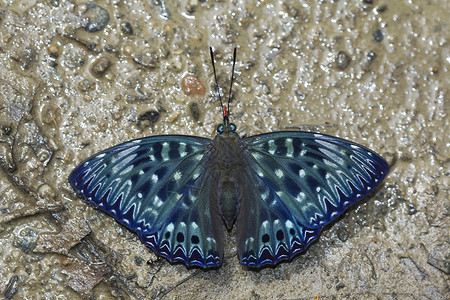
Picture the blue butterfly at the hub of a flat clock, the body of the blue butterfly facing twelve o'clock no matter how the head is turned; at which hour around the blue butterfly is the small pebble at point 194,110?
The small pebble is roughly at 11 o'clock from the blue butterfly.

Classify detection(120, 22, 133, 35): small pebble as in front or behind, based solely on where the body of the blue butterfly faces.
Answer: in front

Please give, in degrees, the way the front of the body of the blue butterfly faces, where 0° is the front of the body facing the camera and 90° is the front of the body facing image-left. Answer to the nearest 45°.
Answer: approximately 180°

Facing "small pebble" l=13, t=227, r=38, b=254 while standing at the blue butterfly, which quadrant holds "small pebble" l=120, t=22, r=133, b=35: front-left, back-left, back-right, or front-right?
front-right

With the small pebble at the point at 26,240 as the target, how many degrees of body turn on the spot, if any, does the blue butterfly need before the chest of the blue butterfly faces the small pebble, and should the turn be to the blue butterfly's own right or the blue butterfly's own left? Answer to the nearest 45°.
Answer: approximately 90° to the blue butterfly's own left

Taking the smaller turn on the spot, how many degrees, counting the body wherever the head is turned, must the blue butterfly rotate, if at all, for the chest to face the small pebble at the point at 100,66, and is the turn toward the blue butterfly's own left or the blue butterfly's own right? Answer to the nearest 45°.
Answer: approximately 45° to the blue butterfly's own left

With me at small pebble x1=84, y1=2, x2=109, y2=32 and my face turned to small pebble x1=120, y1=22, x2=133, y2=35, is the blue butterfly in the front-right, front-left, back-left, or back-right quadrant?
front-right

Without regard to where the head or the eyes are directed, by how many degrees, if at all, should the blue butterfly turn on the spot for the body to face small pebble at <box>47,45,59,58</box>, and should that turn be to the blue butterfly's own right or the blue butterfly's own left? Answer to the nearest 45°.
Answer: approximately 45° to the blue butterfly's own left

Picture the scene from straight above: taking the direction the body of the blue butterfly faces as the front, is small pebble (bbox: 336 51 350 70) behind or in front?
in front

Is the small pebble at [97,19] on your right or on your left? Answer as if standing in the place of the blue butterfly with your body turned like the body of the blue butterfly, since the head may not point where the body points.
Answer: on your left

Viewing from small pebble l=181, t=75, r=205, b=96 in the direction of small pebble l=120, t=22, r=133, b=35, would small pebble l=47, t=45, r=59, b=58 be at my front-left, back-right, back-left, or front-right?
front-left

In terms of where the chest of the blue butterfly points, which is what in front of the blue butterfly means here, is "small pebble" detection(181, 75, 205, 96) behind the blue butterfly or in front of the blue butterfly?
in front
